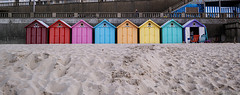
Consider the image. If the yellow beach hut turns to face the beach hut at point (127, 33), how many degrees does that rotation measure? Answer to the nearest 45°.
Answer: approximately 90° to its right

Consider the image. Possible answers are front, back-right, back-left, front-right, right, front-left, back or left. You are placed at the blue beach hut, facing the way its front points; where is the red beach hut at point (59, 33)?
right

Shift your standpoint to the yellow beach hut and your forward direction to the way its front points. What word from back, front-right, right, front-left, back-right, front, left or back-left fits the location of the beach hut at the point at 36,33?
right

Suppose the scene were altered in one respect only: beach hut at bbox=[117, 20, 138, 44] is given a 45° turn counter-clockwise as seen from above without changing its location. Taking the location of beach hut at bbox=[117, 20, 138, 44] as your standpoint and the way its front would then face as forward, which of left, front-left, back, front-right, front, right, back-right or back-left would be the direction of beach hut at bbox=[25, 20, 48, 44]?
back-right

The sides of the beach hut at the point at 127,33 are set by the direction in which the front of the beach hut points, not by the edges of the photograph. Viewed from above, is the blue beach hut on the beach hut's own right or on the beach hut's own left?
on the beach hut's own right

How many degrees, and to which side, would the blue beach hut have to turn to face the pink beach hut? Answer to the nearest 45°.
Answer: approximately 90° to its right

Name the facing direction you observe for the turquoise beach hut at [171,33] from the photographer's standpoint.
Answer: facing the viewer

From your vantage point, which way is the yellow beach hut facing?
toward the camera

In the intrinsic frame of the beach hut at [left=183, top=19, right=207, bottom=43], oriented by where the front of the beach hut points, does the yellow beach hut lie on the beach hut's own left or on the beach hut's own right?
on the beach hut's own right

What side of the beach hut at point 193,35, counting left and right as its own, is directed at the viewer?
front

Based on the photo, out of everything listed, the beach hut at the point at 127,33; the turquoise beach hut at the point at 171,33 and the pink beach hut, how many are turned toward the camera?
3

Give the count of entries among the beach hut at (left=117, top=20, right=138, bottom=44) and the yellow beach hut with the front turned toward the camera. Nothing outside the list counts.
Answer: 2
